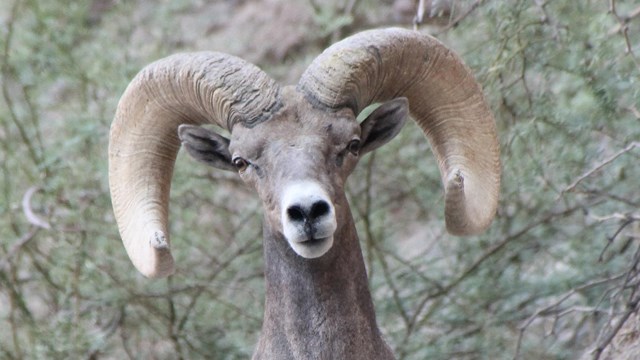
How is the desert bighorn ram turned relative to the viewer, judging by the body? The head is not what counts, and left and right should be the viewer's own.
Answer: facing the viewer
